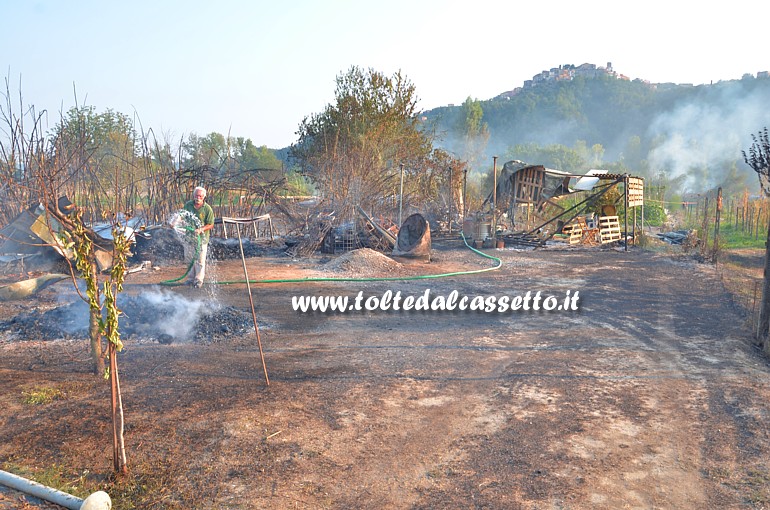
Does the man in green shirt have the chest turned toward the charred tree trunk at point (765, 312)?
no

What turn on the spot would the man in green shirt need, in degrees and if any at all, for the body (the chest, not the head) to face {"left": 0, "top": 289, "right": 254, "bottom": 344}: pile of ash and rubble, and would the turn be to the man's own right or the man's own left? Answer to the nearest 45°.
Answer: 0° — they already face it

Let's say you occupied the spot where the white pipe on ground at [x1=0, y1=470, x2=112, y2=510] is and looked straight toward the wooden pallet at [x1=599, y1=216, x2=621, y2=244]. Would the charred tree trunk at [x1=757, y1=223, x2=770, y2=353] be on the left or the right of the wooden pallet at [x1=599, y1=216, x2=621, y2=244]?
right

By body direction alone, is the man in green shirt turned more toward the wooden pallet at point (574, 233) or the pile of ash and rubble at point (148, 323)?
the pile of ash and rubble

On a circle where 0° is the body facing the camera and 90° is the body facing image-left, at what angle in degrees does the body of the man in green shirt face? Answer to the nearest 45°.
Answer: approximately 0°

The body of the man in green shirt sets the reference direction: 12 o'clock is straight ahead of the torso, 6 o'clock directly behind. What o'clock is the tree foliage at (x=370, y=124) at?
The tree foliage is roughly at 7 o'clock from the man in green shirt.

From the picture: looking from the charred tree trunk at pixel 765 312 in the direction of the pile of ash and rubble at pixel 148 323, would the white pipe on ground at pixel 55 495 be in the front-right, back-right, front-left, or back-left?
front-left

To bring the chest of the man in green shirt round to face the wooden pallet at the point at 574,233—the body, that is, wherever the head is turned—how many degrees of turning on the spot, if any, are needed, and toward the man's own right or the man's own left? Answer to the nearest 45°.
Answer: approximately 135° to the man's own left

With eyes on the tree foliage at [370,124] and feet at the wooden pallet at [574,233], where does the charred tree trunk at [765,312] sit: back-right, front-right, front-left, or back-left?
back-left

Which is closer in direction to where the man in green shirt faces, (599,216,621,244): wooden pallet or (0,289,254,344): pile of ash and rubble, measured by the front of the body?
the pile of ash and rubble

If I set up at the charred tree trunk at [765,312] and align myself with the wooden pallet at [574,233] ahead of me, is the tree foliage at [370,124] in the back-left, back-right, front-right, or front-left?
front-left

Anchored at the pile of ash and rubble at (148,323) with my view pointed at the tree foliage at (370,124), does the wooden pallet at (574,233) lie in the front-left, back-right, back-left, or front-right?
front-right

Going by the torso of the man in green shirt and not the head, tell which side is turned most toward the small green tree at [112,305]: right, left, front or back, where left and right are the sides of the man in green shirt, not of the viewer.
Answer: front

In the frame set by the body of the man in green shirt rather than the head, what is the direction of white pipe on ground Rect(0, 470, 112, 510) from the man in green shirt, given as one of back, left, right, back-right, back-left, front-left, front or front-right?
front

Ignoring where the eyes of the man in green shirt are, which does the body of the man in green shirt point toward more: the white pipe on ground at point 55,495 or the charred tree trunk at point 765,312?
the white pipe on ground
